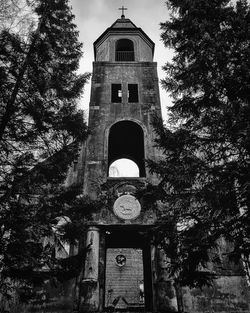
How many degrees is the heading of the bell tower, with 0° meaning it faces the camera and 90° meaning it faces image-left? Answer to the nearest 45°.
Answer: approximately 0°
